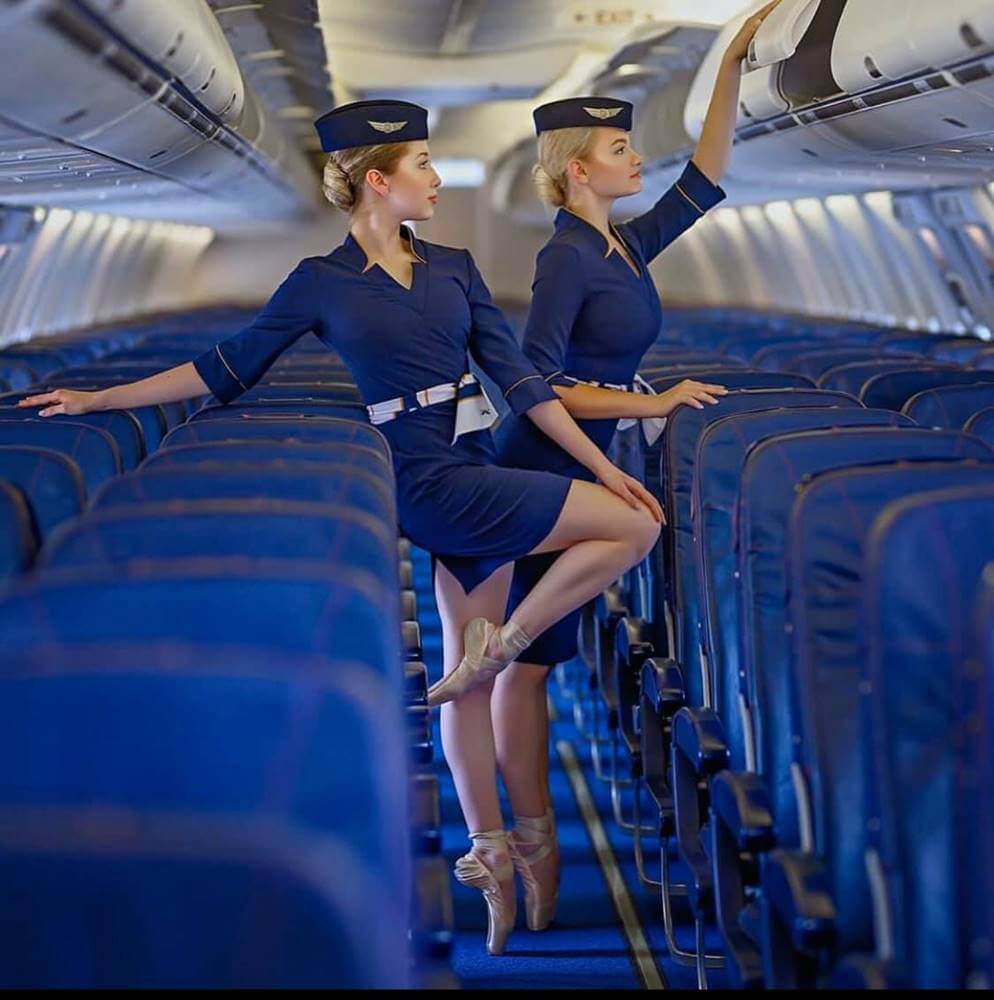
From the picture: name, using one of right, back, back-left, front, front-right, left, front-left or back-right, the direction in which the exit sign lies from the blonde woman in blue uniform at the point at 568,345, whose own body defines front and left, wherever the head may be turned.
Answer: back-left

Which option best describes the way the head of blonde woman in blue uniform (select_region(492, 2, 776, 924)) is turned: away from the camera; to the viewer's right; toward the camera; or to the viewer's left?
to the viewer's right

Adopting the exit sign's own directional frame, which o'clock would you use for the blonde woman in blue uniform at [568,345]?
The blonde woman in blue uniform is roughly at 12 o'clock from the exit sign.

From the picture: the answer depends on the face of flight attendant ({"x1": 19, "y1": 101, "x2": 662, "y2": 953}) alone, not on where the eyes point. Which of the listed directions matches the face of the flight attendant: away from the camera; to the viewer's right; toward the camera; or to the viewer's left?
to the viewer's right

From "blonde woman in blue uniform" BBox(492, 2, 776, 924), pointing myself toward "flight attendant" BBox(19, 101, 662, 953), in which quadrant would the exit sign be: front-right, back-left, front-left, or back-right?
back-right

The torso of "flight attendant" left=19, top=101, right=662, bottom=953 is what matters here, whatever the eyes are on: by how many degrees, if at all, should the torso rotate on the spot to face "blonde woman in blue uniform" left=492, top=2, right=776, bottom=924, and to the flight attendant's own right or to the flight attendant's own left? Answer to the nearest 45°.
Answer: approximately 90° to the flight attendant's own left

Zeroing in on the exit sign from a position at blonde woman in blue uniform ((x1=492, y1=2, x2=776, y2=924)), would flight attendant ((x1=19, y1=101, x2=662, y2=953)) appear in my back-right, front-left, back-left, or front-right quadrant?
back-left
